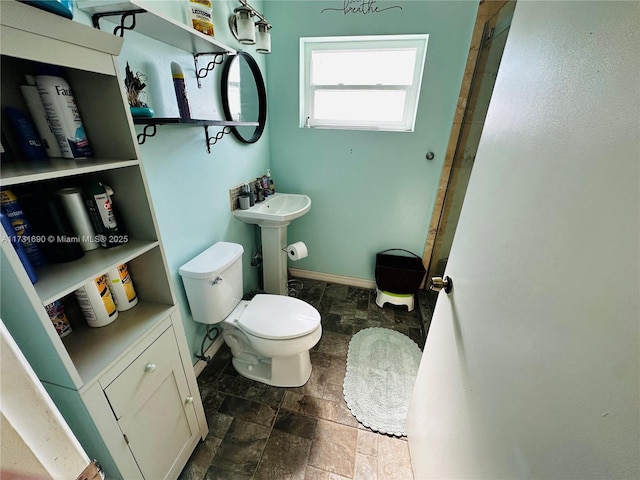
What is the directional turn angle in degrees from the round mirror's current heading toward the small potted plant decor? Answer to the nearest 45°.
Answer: approximately 90° to its right

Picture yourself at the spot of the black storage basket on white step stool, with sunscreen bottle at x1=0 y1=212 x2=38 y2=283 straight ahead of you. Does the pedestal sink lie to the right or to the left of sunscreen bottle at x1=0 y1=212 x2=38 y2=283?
right

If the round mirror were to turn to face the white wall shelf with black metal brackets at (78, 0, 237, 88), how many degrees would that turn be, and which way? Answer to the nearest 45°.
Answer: approximately 45° to its right

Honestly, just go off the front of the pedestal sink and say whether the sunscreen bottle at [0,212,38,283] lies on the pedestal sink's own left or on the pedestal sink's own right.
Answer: on the pedestal sink's own right

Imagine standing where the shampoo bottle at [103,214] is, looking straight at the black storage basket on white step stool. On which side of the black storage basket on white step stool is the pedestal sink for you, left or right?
left

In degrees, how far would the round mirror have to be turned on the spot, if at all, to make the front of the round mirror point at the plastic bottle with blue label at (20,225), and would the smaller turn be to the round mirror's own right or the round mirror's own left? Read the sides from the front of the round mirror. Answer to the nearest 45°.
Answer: approximately 90° to the round mirror's own right
